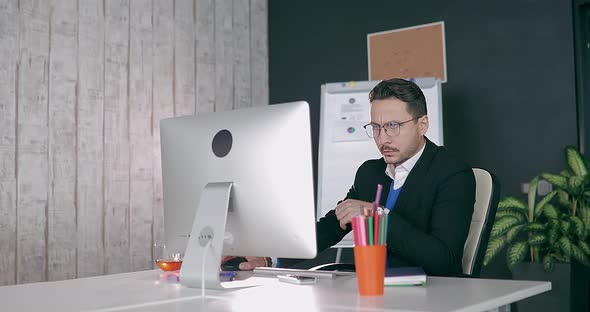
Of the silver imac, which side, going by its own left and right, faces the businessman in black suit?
front

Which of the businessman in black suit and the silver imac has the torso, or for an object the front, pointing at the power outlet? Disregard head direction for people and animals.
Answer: the silver imac

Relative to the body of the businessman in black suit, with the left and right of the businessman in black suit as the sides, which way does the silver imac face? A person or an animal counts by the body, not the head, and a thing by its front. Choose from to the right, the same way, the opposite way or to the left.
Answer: the opposite way

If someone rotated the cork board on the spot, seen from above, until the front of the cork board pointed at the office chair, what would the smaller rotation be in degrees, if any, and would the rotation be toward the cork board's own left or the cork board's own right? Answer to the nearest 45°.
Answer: approximately 45° to the cork board's own left

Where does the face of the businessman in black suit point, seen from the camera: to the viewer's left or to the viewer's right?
to the viewer's left

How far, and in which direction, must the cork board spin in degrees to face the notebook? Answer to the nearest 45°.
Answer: approximately 45° to its left

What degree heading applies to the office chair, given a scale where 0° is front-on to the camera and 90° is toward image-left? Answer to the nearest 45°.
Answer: approximately 45°

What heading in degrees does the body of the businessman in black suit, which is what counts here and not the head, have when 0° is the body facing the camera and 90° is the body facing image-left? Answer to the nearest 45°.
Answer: approximately 45°

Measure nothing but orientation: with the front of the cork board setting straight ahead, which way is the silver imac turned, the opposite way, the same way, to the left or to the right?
the opposite way

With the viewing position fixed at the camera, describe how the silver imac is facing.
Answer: facing away from the viewer and to the right of the viewer

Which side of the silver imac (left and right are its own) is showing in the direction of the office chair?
front

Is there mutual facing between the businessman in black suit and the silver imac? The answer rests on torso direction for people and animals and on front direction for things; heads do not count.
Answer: yes

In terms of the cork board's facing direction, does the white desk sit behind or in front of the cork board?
in front

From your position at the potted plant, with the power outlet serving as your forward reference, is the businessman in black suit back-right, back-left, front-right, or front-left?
back-left

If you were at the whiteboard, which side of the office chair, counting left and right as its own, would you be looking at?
right

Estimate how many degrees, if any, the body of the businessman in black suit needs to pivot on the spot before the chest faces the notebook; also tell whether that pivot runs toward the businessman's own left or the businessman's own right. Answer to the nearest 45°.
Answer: approximately 45° to the businessman's own left

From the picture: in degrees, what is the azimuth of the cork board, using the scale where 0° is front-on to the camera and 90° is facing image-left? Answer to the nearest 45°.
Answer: approximately 45°
